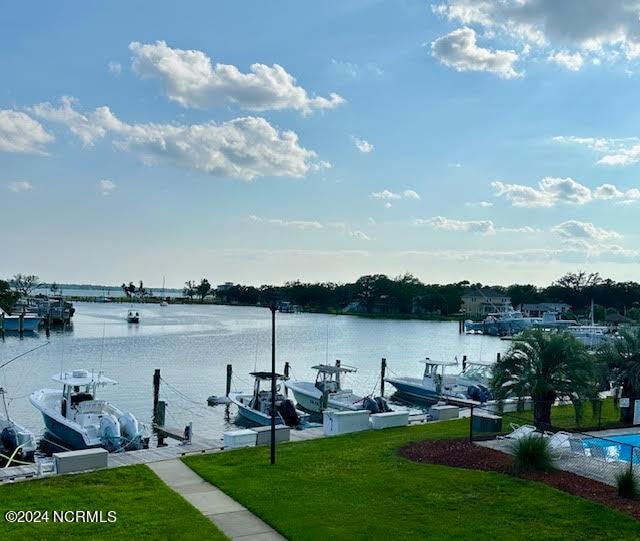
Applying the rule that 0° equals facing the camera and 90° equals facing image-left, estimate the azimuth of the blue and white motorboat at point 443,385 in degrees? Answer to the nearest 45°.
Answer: approximately 90°

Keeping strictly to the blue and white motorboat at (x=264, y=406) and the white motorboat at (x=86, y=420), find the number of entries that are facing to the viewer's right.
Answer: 0

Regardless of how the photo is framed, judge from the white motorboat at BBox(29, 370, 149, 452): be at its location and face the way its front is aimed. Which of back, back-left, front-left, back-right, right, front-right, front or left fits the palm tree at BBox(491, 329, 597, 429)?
back

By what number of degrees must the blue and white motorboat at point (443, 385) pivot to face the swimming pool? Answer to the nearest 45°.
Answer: approximately 90° to its left

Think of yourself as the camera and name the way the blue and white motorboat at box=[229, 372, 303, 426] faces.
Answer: facing away from the viewer and to the left of the viewer

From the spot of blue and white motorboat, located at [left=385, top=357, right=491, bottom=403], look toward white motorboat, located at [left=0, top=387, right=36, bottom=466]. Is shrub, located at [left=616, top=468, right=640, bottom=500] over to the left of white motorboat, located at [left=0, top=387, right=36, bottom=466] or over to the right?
left

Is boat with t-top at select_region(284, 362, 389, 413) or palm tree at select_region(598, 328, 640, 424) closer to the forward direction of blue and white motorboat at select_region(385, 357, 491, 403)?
the boat with t-top

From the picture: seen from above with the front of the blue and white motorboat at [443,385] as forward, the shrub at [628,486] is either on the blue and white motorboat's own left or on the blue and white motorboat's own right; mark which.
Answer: on the blue and white motorboat's own left

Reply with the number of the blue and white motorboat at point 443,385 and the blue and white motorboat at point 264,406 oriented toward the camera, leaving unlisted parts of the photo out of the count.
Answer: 0

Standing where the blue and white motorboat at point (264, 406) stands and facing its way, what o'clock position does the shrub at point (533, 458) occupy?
The shrub is roughly at 7 o'clock from the blue and white motorboat.

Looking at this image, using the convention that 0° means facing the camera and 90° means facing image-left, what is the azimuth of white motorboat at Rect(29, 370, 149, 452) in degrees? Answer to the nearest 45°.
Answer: approximately 135°

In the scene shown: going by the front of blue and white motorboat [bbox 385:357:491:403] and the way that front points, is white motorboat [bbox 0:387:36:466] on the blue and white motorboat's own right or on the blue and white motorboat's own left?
on the blue and white motorboat's own left
